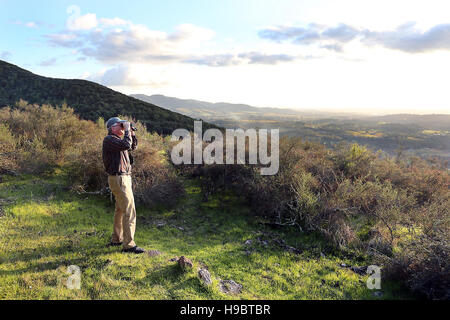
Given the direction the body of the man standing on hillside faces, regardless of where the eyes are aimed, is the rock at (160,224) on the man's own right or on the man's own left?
on the man's own left

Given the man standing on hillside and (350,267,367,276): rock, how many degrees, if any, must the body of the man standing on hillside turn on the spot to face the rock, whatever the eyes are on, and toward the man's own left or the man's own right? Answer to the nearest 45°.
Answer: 0° — they already face it

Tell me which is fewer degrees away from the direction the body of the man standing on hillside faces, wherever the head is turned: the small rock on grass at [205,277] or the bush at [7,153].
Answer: the small rock on grass

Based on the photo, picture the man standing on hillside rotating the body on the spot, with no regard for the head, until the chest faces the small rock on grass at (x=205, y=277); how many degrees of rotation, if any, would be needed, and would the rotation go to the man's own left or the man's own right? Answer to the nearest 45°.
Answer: approximately 45° to the man's own right

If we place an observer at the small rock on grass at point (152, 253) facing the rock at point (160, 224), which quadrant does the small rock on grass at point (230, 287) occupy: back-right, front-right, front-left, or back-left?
back-right

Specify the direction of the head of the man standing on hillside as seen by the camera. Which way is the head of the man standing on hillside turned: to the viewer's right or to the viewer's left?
to the viewer's right

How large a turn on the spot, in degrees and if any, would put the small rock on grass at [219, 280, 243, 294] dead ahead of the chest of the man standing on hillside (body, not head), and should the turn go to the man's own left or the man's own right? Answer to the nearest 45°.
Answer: approximately 45° to the man's own right

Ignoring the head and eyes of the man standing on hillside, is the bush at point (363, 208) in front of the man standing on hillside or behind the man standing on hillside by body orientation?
in front

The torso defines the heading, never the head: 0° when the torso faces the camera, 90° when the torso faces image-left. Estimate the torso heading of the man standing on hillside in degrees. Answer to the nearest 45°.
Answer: approximately 270°

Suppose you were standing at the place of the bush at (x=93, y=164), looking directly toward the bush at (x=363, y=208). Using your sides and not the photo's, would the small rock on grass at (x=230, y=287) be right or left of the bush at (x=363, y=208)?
right

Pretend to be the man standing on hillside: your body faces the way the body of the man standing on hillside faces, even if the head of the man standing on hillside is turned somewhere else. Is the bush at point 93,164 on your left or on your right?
on your left
